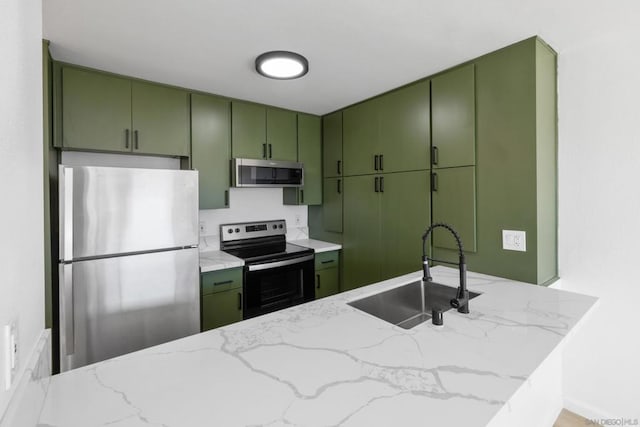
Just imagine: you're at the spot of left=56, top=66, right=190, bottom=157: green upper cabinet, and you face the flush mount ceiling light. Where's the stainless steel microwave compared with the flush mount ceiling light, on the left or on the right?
left

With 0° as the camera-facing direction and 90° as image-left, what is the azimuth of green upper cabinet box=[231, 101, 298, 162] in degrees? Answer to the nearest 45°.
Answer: approximately 315°

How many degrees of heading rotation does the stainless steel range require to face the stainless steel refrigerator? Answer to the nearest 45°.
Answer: approximately 90° to its right

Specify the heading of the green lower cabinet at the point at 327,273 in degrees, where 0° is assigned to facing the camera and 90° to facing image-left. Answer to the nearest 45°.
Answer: approximately 315°

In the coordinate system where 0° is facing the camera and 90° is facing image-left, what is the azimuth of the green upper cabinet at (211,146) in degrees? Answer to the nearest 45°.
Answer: approximately 0°

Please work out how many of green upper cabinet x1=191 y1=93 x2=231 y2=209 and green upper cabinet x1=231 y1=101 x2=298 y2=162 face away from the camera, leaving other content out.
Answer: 0

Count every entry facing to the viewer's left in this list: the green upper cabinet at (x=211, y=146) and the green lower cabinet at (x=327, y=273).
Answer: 0

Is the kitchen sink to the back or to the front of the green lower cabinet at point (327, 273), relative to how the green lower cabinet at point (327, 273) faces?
to the front

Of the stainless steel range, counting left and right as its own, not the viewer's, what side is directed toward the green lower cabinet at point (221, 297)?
right

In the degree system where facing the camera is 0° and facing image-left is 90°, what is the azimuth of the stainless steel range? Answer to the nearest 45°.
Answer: approximately 315°
